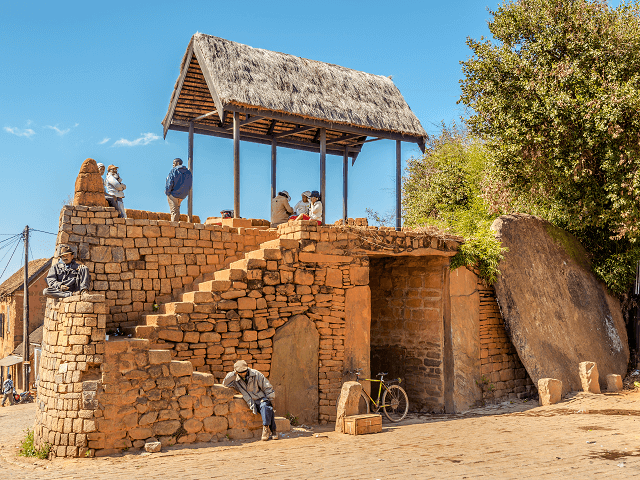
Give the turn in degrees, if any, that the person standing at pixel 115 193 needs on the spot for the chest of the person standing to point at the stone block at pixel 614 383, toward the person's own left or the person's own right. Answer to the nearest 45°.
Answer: approximately 45° to the person's own left

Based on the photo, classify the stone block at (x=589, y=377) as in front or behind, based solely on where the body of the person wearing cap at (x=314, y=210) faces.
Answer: behind

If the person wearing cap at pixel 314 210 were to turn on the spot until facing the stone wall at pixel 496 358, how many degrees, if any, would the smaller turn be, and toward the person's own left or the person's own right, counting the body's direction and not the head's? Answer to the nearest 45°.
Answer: approximately 180°

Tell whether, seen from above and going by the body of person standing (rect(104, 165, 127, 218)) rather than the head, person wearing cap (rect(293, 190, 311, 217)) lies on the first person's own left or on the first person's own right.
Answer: on the first person's own left

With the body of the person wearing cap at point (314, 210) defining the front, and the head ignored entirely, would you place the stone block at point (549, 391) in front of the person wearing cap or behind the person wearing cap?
behind

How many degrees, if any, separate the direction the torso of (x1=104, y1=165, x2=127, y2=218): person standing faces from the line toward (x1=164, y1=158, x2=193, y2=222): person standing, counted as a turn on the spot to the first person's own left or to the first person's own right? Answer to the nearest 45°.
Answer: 0° — they already face them

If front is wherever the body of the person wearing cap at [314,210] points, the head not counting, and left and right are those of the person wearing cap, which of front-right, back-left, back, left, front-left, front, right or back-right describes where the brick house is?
front-right

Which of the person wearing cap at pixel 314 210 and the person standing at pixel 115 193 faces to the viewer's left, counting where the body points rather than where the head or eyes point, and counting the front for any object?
the person wearing cap
